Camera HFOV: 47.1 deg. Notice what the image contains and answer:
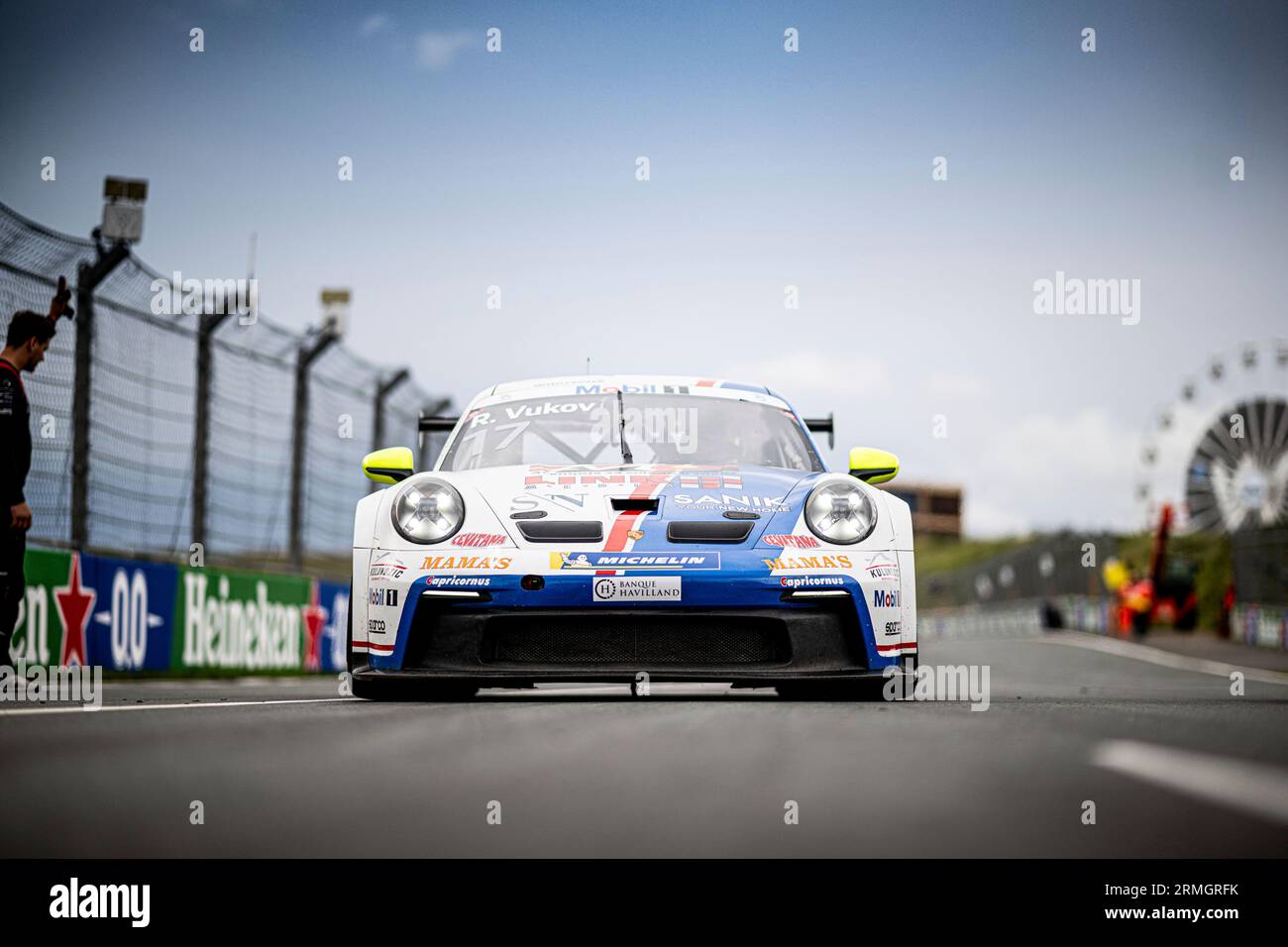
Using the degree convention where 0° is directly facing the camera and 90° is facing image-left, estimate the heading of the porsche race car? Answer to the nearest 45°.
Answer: approximately 0°

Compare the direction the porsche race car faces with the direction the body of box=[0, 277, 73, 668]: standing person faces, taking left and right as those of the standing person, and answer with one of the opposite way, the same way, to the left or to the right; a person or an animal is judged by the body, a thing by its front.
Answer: to the right

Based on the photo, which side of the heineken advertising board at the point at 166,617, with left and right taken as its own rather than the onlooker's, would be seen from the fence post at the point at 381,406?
left

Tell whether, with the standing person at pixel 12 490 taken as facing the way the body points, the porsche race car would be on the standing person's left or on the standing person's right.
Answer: on the standing person's right

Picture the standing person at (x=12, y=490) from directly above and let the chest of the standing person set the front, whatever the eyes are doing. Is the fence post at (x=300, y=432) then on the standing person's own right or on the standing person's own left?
on the standing person's own left

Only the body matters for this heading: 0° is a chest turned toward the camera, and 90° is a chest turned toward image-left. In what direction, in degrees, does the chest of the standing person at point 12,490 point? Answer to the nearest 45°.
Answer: approximately 270°

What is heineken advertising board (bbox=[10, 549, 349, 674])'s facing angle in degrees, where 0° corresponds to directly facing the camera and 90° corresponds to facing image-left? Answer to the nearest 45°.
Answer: approximately 315°

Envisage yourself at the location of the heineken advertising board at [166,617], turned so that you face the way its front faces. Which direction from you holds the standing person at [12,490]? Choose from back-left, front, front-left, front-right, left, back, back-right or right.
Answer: front-right

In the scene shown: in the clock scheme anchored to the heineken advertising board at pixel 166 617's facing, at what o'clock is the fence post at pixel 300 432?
The fence post is roughly at 8 o'clock from the heineken advertising board.
